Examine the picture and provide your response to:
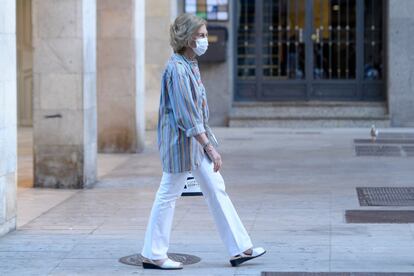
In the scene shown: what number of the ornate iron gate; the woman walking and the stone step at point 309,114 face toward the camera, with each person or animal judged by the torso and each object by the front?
2

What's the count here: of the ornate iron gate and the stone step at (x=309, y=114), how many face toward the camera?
2

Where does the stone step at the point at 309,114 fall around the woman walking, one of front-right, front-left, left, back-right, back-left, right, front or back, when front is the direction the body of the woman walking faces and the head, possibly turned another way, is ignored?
left

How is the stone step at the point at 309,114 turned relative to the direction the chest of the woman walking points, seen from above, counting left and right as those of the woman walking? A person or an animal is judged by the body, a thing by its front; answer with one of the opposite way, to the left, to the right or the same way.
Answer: to the right

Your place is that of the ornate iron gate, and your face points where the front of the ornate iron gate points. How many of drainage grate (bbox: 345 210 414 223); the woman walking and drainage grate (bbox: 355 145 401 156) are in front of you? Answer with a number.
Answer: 3

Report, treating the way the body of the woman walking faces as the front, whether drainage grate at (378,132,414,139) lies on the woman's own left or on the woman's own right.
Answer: on the woman's own left

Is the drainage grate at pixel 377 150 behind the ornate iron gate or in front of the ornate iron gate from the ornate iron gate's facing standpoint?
in front

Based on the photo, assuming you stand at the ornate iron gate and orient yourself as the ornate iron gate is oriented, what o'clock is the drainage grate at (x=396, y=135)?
The drainage grate is roughly at 11 o'clock from the ornate iron gate.

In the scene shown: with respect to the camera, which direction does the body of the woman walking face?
to the viewer's right

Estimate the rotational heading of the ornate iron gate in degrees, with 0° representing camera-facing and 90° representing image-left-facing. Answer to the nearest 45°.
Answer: approximately 0°

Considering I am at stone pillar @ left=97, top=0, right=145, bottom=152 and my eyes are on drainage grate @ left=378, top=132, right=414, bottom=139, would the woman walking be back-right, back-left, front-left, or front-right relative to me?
back-right

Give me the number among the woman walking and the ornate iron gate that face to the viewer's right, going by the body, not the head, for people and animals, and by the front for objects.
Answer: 1

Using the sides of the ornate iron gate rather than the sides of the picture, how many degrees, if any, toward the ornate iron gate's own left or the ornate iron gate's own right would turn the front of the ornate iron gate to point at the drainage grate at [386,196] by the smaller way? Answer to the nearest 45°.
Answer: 0° — it already faces it

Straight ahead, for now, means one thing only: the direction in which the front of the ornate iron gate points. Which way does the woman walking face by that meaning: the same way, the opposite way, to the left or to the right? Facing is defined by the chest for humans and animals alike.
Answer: to the left
